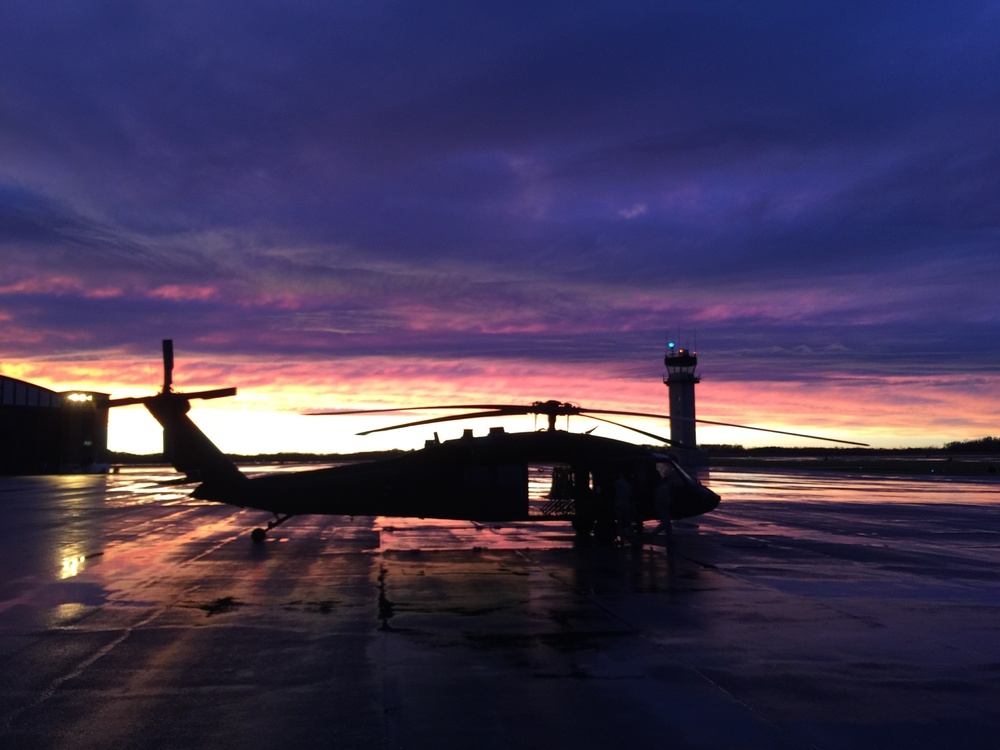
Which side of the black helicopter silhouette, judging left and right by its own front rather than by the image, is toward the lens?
right
